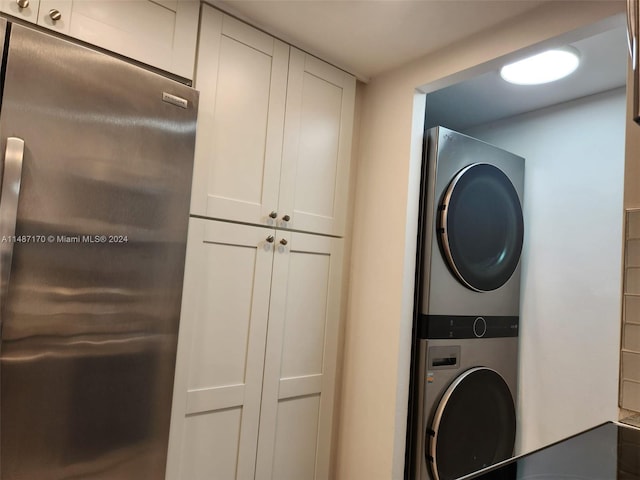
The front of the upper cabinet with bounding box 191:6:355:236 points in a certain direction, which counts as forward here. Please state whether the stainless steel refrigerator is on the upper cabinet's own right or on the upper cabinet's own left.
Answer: on the upper cabinet's own right

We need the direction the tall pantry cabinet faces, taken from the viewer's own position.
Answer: facing the viewer and to the right of the viewer

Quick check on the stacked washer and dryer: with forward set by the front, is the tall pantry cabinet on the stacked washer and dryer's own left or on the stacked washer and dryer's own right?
on the stacked washer and dryer's own right

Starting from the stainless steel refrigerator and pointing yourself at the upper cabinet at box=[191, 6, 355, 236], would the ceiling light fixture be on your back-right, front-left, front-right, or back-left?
front-right

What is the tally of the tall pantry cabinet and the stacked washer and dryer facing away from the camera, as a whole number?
0

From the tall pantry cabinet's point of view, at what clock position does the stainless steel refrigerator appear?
The stainless steel refrigerator is roughly at 3 o'clock from the tall pantry cabinet.

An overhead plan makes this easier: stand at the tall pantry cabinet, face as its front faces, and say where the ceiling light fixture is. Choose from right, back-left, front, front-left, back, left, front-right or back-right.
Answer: front-left

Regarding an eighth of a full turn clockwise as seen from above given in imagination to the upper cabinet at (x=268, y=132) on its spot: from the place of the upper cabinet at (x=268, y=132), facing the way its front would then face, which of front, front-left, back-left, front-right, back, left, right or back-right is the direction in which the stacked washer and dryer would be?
left

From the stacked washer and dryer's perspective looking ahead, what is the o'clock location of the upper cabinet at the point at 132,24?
The upper cabinet is roughly at 3 o'clock from the stacked washer and dryer.

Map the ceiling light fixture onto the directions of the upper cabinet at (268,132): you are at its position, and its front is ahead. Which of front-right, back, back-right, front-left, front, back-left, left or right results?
front-left
